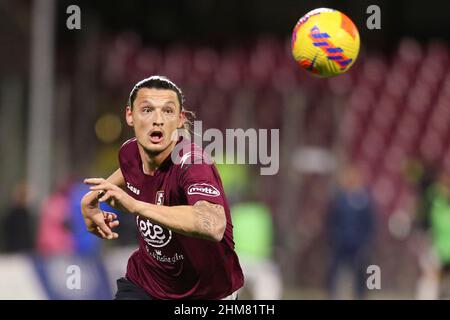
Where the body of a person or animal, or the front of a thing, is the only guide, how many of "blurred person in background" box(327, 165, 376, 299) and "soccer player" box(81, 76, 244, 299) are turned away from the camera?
0

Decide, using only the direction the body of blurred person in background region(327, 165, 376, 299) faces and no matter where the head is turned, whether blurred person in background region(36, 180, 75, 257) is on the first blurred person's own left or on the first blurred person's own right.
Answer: on the first blurred person's own right

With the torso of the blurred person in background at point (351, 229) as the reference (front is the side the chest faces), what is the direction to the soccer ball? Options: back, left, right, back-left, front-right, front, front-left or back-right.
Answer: front

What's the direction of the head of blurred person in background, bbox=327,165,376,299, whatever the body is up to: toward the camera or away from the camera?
toward the camera

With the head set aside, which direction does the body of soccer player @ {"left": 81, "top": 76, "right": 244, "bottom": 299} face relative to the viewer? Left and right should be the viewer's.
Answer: facing the viewer and to the left of the viewer

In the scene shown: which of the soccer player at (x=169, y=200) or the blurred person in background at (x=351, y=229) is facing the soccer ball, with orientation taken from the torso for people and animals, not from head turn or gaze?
the blurred person in background

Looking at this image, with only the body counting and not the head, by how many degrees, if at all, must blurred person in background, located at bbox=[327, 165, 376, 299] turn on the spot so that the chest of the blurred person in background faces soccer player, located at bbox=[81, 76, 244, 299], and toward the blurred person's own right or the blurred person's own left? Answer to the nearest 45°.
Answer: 0° — they already face them

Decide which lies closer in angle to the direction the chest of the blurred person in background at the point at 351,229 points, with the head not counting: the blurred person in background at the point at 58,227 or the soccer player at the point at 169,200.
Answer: the soccer player

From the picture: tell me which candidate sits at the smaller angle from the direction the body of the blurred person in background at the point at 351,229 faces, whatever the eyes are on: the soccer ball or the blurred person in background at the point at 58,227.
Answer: the soccer ball

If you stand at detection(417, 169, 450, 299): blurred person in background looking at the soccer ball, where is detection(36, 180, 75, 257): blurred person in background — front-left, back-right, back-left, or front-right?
front-right

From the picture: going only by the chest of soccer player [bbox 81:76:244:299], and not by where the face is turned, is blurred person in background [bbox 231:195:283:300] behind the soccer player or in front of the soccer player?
behind

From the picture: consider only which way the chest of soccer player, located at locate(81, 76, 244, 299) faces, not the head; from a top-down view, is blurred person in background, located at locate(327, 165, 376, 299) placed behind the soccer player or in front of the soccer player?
behind

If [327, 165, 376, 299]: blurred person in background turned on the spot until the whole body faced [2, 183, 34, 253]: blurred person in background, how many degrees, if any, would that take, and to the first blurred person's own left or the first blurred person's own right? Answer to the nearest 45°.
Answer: approximately 90° to the first blurred person's own right

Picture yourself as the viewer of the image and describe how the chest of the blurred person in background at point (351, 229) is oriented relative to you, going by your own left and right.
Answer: facing the viewer
